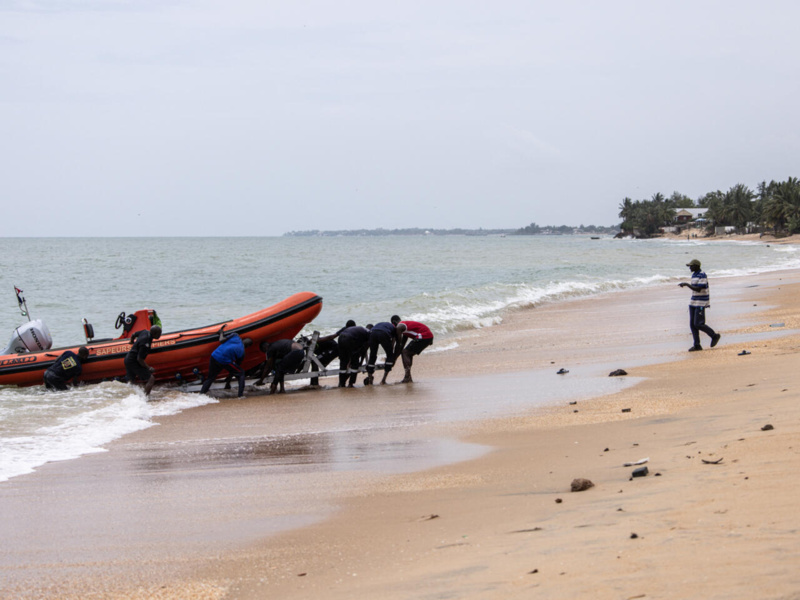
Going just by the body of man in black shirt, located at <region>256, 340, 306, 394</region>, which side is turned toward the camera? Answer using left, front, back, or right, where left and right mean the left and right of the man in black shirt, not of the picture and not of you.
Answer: left

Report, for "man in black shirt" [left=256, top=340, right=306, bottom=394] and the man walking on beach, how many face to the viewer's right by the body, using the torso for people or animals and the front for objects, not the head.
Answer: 0

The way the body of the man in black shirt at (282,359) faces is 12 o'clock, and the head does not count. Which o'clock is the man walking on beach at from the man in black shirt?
The man walking on beach is roughly at 6 o'clock from the man in black shirt.

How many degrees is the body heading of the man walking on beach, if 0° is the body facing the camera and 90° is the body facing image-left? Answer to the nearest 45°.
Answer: approximately 90°

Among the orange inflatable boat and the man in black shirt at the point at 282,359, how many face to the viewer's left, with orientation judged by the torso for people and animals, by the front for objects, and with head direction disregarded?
1

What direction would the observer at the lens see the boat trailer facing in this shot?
facing to the right of the viewer

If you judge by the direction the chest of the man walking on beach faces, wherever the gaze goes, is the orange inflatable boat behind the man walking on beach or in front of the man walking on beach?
in front
